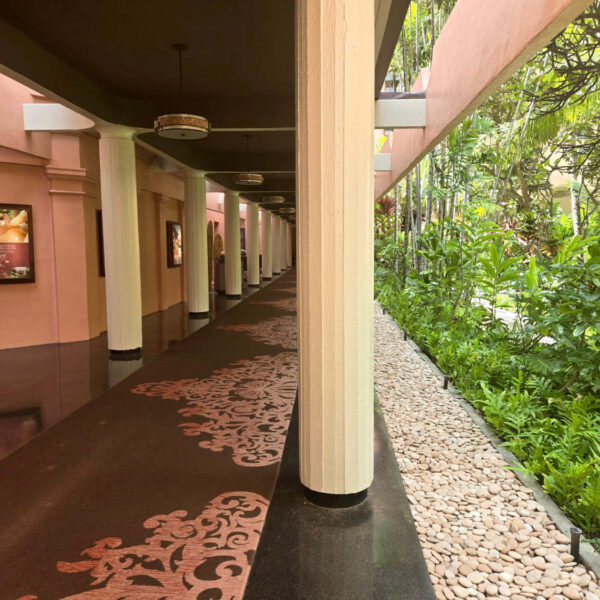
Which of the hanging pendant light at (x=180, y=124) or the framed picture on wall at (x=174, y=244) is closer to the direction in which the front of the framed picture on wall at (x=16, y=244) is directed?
the hanging pendant light

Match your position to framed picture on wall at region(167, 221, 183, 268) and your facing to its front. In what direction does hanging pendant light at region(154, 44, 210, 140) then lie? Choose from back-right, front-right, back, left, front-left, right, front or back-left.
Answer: front-right

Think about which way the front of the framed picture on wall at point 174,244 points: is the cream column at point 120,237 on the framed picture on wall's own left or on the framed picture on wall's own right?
on the framed picture on wall's own right

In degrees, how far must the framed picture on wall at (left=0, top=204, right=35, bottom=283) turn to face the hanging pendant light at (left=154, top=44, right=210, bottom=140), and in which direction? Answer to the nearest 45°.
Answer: approximately 45° to its left

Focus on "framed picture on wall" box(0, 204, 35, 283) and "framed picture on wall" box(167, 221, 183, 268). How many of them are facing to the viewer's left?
0

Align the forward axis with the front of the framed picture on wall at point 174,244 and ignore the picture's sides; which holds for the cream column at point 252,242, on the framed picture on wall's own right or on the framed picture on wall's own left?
on the framed picture on wall's own left

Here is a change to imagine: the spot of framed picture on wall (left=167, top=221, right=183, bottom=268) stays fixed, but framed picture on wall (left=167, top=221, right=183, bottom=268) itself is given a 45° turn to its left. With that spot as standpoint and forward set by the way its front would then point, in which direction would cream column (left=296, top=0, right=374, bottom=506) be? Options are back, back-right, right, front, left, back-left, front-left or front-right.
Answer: right

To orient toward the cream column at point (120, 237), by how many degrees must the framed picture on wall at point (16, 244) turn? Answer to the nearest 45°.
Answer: approximately 45° to its left

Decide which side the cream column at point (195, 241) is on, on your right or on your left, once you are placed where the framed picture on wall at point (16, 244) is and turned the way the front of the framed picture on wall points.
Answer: on your left

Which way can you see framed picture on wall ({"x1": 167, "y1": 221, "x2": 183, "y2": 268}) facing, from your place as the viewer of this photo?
facing the viewer and to the right of the viewer

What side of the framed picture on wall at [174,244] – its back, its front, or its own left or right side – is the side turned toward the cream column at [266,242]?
left

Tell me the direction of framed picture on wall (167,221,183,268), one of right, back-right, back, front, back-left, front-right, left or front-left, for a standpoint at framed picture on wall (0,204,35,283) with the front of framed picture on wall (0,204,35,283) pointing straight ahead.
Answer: back-left

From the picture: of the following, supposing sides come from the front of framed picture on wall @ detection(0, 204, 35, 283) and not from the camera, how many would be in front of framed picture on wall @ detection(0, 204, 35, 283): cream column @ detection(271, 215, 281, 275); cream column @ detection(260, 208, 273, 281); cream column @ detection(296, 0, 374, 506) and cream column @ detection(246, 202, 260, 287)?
1

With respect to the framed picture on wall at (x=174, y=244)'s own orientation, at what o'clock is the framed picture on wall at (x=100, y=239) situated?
the framed picture on wall at (x=100, y=239) is roughly at 2 o'clock from the framed picture on wall at (x=174, y=244).
